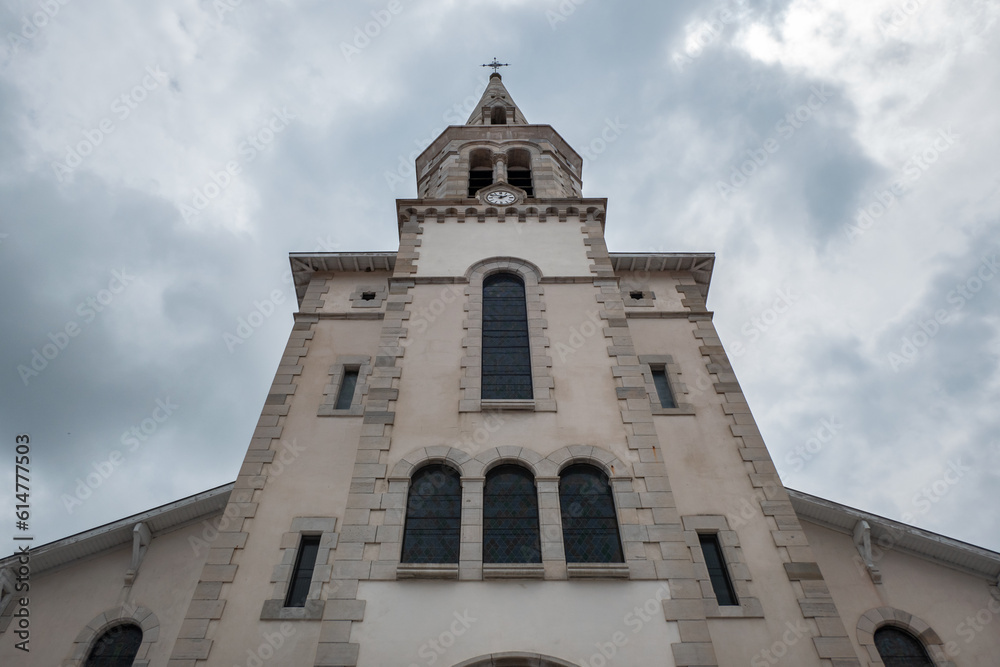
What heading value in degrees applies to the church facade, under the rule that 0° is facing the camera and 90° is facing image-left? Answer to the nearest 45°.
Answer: approximately 0°
